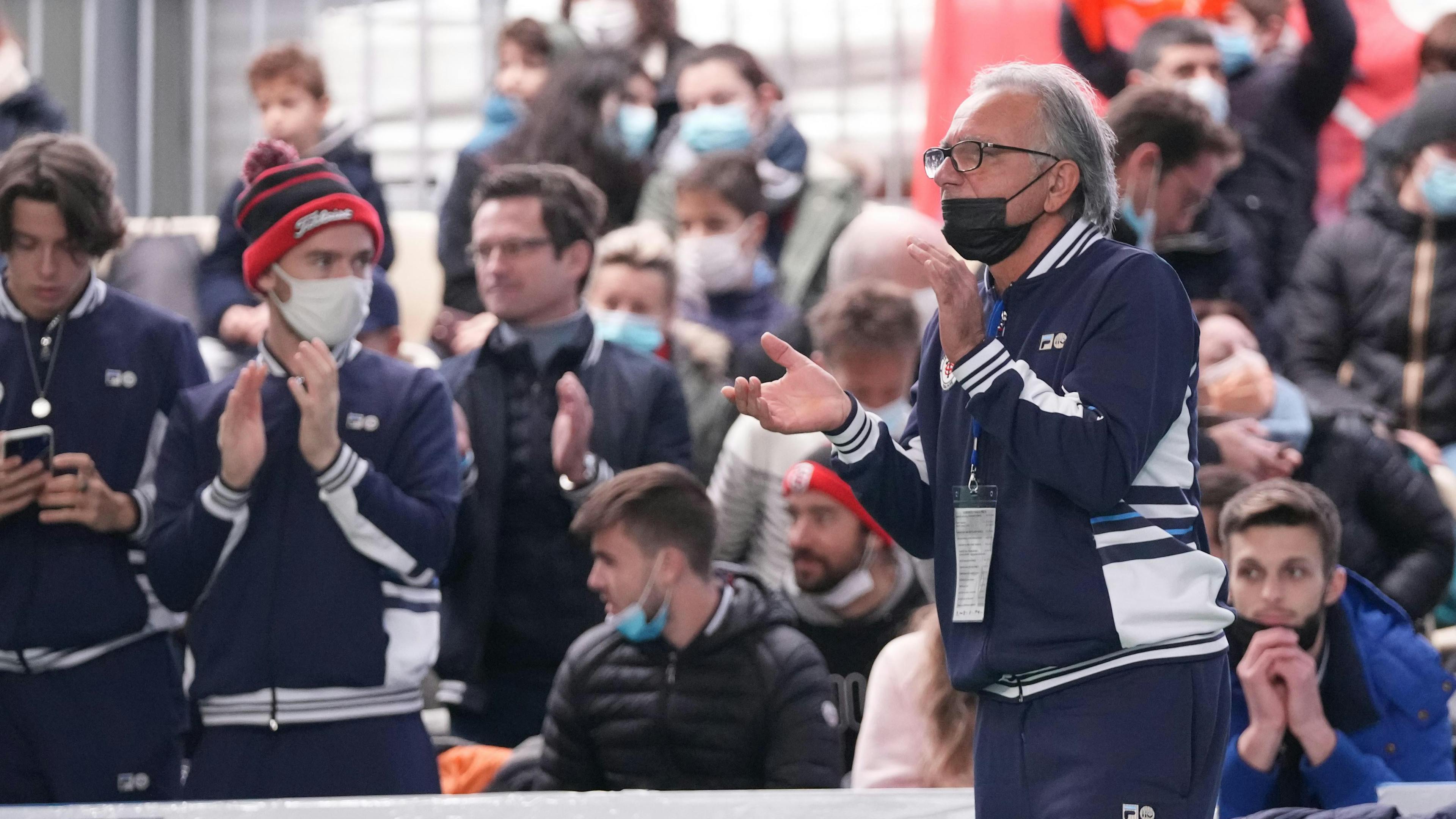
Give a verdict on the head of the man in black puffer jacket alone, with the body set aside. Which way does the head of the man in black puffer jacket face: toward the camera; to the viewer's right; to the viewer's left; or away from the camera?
to the viewer's left

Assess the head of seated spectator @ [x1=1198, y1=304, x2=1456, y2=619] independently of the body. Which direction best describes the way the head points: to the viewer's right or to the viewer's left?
to the viewer's left

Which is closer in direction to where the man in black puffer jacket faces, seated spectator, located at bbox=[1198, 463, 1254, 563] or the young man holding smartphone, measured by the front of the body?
the young man holding smartphone

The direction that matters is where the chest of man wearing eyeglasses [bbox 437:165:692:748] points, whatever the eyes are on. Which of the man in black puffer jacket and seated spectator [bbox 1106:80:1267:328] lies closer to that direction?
the man in black puffer jacket

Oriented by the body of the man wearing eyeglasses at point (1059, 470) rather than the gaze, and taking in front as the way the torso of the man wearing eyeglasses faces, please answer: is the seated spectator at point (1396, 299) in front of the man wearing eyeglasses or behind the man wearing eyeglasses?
behind

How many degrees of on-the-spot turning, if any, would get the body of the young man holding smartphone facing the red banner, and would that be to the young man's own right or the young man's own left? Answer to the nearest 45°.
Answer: approximately 135° to the young man's own left

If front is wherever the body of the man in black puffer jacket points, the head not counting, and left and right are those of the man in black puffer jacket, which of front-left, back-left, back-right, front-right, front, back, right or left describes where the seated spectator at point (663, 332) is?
back-right
